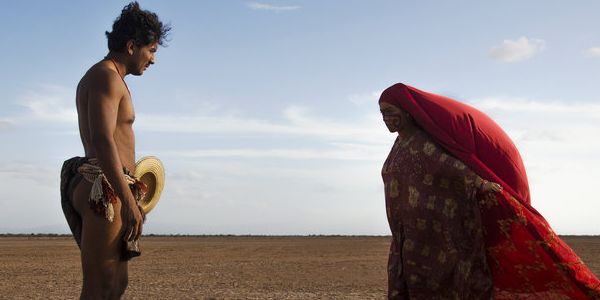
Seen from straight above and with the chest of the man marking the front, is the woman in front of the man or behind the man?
in front

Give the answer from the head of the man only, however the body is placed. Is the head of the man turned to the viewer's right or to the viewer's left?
to the viewer's right

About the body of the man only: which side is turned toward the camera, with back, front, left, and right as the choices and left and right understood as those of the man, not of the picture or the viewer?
right
